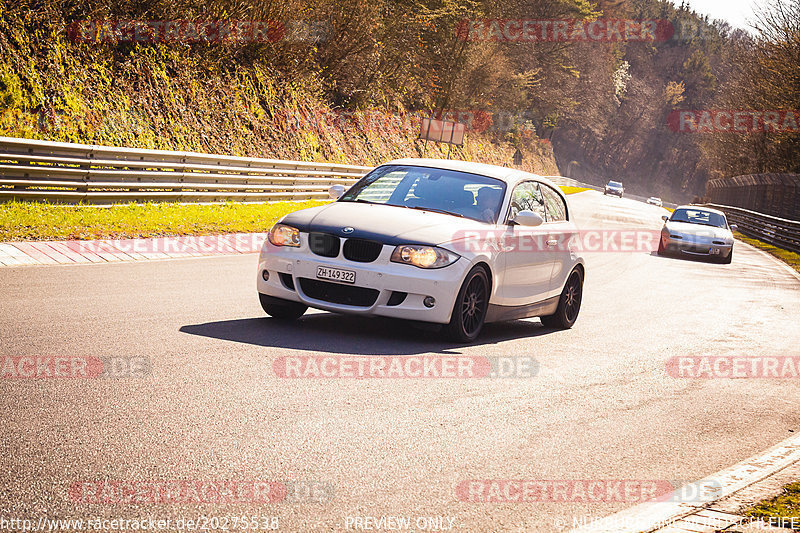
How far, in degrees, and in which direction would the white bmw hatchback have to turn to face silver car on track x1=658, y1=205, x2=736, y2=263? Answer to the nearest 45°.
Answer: approximately 180°

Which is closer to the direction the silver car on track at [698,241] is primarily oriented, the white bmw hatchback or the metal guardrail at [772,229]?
the white bmw hatchback

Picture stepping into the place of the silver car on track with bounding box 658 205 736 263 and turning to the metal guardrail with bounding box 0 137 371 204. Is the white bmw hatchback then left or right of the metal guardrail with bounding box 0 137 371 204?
left

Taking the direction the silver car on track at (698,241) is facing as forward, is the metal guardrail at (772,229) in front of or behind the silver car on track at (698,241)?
behind

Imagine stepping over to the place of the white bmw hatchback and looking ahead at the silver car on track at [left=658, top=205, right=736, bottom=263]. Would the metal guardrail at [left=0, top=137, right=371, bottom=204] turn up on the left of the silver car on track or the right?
left

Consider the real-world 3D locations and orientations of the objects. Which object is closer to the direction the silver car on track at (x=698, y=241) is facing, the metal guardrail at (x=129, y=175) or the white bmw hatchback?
the white bmw hatchback

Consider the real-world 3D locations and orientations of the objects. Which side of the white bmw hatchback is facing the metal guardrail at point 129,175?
right
